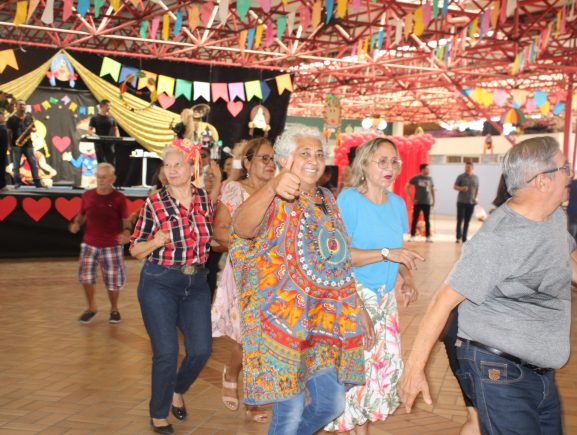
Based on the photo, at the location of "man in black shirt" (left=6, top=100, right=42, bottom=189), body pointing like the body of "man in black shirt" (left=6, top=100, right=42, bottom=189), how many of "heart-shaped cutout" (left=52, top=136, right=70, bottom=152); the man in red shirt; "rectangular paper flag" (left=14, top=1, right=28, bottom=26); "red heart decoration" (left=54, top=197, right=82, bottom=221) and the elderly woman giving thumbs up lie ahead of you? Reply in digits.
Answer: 4

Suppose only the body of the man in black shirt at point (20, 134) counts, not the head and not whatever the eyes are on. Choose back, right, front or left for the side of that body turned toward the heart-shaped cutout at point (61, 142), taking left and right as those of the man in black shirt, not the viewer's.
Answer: back

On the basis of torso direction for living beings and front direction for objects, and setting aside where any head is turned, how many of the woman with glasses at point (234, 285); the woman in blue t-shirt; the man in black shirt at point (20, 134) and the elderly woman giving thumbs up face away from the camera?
0

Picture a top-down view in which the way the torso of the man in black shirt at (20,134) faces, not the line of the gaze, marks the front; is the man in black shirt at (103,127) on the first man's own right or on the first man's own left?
on the first man's own left

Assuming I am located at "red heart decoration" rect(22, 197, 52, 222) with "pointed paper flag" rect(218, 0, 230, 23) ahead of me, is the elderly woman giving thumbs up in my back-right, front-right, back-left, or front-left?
front-right

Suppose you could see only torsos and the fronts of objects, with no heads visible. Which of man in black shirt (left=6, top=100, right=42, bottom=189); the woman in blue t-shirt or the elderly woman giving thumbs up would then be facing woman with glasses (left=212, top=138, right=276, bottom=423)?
the man in black shirt

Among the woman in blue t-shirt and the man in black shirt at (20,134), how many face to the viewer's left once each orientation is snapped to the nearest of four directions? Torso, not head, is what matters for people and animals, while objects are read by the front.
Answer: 0

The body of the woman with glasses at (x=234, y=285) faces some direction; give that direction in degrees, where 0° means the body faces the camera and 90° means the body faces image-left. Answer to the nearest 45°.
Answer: approximately 315°

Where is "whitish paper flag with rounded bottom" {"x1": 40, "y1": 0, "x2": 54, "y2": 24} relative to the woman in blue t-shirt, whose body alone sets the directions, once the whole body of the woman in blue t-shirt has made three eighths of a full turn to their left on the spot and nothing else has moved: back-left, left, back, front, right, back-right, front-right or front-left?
front-left

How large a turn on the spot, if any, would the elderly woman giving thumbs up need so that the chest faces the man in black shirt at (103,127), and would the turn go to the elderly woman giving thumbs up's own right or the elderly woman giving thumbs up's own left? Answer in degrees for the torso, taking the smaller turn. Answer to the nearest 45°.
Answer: approximately 135° to the elderly woman giving thumbs up's own left

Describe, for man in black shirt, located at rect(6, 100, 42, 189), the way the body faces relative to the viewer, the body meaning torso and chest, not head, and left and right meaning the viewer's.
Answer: facing the viewer

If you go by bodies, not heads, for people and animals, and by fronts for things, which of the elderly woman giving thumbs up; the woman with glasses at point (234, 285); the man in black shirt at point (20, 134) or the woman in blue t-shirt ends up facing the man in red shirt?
the man in black shirt
